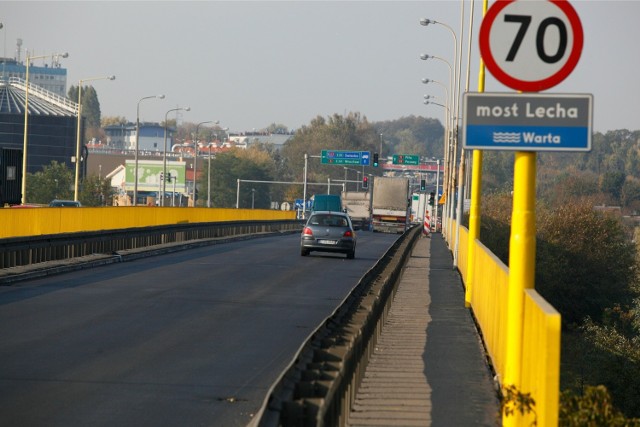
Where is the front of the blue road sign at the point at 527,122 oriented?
toward the camera

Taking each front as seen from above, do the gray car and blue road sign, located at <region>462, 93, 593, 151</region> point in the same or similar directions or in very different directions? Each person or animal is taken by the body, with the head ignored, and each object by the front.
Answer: very different directions

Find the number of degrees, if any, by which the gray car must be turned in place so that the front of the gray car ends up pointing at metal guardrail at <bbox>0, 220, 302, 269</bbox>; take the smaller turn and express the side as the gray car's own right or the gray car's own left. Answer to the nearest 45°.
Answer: approximately 135° to the gray car's own left

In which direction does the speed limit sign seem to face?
toward the camera

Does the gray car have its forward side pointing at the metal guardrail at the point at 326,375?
no

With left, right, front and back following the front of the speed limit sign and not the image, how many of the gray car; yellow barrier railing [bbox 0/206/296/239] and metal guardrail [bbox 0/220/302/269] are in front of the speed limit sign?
0

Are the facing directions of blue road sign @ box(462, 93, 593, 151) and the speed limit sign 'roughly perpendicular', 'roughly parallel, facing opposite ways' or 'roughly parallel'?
roughly parallel

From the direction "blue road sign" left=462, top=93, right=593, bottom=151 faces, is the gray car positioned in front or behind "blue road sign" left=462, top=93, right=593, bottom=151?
behind

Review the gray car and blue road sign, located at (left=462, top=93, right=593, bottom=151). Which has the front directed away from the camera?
the gray car

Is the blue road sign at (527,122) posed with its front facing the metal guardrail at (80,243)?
no

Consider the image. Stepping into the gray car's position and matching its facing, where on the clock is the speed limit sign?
The speed limit sign is roughly at 6 o'clock from the gray car.

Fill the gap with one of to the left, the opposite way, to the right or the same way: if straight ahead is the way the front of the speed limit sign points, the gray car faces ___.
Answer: the opposite way

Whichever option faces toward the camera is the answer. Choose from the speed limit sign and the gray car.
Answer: the speed limit sign

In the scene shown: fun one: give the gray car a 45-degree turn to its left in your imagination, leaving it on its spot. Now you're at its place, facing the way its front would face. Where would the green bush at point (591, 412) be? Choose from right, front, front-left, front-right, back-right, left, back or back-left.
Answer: back-left

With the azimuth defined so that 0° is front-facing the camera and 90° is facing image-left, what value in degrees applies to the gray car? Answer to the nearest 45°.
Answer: approximately 180°
